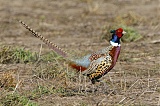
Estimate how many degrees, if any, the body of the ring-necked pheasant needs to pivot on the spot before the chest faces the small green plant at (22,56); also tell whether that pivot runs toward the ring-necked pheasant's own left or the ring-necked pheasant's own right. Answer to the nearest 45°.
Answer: approximately 135° to the ring-necked pheasant's own left

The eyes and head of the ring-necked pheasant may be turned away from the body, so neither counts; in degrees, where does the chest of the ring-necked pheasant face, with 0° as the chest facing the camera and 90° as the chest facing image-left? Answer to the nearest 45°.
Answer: approximately 270°

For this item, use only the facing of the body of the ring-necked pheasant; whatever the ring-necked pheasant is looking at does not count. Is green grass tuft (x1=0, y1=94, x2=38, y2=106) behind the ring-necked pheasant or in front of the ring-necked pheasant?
behind
